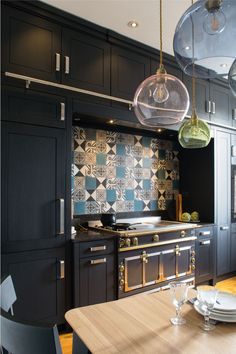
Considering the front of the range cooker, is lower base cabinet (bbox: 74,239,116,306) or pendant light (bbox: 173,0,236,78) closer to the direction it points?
the pendant light

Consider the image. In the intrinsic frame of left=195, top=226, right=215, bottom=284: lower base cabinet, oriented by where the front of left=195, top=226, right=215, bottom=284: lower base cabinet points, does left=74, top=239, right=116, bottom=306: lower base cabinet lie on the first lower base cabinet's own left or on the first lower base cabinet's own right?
on the first lower base cabinet's own right

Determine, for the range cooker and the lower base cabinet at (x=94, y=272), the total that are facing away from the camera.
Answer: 0

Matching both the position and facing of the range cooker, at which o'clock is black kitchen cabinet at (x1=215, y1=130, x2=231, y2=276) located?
The black kitchen cabinet is roughly at 9 o'clock from the range cooker.

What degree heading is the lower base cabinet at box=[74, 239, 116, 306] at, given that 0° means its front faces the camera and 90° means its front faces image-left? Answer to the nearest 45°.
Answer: approximately 315°

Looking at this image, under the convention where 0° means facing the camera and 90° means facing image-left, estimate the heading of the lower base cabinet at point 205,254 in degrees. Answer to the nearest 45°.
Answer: approximately 315°

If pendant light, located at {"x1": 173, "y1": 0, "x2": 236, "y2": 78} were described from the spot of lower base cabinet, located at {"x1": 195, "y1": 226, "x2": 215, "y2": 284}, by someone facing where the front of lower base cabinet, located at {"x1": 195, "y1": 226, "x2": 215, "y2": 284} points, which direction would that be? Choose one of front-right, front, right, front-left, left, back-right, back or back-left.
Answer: front-right

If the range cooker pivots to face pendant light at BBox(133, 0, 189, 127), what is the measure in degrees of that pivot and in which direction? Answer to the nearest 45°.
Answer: approximately 45° to its right

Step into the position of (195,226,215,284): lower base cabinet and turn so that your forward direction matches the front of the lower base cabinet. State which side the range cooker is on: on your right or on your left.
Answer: on your right

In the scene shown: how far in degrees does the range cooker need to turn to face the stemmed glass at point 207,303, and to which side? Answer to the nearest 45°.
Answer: approximately 45° to its right

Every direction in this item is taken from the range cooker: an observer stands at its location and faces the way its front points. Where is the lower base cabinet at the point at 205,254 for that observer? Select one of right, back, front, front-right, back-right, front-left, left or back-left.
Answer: left
